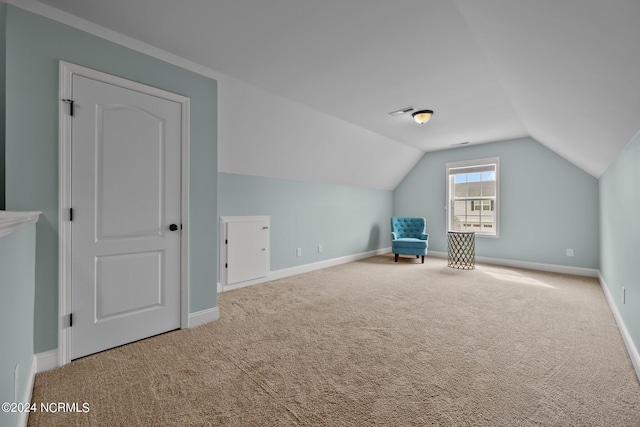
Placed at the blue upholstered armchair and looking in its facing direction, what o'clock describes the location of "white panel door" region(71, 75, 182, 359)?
The white panel door is roughly at 1 o'clock from the blue upholstered armchair.

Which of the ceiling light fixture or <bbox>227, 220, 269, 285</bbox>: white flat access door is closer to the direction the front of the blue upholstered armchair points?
the ceiling light fixture

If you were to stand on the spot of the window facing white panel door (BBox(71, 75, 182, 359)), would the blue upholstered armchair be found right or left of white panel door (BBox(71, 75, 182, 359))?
right

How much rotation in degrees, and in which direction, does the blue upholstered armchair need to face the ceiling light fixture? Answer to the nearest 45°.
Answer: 0° — it already faces it

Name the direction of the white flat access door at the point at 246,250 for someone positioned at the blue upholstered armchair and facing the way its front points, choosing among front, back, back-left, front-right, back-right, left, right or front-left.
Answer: front-right

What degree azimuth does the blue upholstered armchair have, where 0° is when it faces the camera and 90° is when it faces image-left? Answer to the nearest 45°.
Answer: approximately 0°

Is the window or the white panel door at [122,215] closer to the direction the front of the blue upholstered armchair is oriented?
the white panel door

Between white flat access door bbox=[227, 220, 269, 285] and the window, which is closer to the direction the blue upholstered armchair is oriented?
the white flat access door

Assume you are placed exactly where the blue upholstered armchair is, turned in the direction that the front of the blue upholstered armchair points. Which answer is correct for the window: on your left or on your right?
on your left
